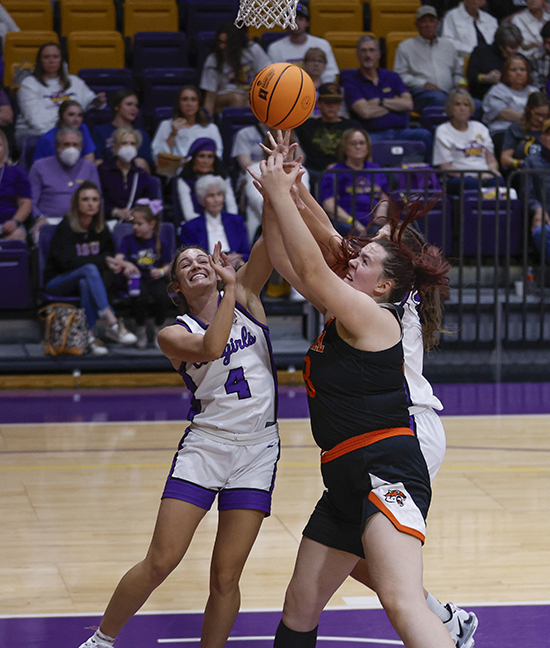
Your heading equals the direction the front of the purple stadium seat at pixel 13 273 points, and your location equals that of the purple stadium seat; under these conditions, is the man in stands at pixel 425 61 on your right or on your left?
on your left

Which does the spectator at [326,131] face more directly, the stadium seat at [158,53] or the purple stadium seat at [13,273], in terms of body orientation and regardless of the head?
the purple stadium seat

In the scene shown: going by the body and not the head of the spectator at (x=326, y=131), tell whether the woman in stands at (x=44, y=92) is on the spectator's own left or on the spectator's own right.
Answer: on the spectator's own right

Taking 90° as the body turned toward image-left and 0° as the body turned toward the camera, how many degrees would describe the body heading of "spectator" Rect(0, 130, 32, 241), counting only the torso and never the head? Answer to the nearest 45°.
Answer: approximately 0°

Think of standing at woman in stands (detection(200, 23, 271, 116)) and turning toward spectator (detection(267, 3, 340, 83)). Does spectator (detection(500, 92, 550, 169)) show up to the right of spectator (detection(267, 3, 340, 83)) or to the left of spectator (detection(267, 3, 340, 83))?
right

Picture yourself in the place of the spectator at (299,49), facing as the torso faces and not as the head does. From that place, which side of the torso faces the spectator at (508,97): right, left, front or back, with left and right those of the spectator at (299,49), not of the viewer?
left

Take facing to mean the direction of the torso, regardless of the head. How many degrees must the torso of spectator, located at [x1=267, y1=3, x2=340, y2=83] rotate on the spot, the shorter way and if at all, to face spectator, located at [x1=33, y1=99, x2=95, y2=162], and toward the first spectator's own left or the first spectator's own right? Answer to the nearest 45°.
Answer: approximately 45° to the first spectator's own right

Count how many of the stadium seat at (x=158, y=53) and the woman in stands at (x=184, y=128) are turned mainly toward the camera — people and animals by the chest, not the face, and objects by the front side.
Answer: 2

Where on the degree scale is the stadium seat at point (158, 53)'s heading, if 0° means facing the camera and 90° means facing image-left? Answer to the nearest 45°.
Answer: approximately 0°
